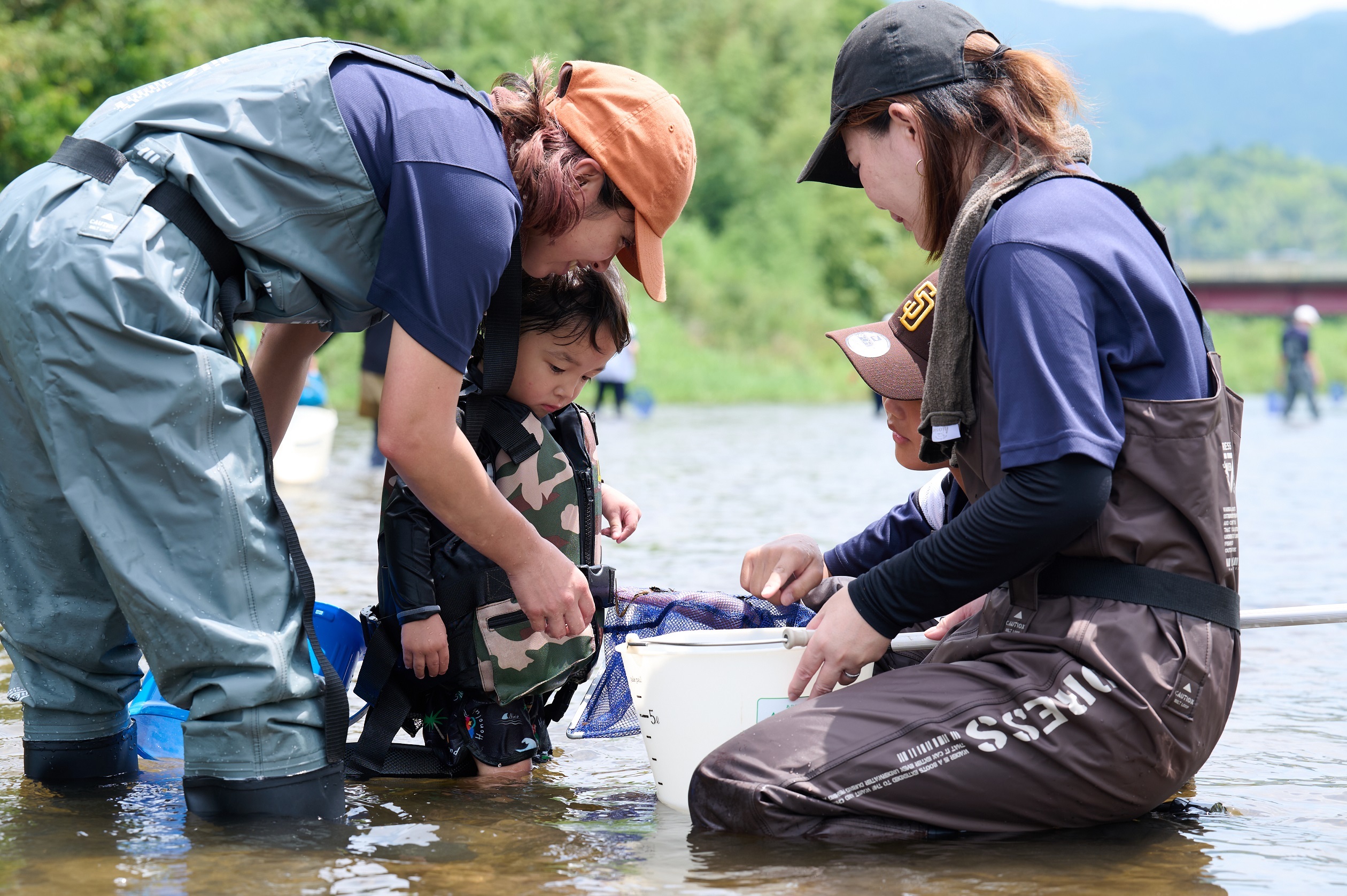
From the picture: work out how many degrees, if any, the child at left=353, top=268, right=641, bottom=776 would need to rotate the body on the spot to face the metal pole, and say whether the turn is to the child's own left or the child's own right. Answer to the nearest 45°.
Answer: approximately 45° to the child's own left

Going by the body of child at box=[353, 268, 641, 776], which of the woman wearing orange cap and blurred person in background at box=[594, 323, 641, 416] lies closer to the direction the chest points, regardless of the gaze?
the woman wearing orange cap

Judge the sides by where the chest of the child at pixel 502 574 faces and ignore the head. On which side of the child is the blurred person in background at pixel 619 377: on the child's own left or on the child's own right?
on the child's own left

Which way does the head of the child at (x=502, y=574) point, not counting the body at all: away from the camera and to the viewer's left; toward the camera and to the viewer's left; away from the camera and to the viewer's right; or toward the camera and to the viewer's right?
toward the camera and to the viewer's right

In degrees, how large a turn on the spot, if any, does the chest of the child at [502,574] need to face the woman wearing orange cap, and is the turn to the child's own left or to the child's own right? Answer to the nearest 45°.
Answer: approximately 90° to the child's own right

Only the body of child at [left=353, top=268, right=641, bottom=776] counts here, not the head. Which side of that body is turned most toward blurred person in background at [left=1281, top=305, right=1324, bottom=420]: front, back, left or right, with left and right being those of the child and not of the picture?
left

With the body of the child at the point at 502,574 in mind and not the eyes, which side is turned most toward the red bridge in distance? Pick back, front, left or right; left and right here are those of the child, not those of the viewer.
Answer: left

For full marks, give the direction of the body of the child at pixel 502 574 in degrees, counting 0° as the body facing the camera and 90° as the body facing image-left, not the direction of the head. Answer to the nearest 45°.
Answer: approximately 315°

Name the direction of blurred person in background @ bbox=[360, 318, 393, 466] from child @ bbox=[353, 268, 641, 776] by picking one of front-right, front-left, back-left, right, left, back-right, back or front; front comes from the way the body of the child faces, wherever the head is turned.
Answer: back-left

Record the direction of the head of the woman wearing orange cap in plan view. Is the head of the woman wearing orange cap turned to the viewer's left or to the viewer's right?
to the viewer's right

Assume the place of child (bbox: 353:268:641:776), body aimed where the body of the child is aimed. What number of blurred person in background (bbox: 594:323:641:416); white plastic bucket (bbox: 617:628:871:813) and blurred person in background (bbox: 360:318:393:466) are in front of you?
1
